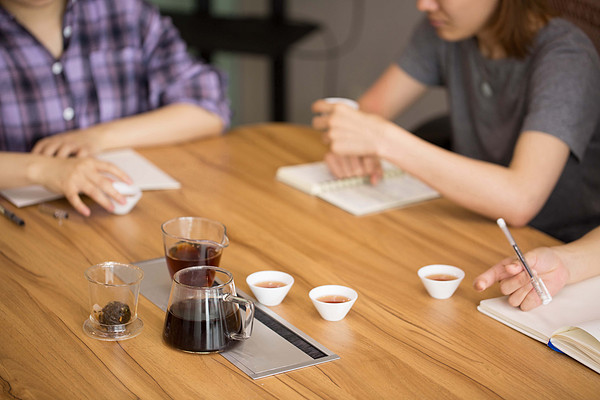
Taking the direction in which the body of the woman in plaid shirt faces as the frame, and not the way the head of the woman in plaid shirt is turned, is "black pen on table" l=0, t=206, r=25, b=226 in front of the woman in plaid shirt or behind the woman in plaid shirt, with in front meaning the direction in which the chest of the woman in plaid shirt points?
in front

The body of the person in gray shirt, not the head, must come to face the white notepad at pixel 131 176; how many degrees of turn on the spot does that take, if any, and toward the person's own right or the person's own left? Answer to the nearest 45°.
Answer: approximately 45° to the person's own right

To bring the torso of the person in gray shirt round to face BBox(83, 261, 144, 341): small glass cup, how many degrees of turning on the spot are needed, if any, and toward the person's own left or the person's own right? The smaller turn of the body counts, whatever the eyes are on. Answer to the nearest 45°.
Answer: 0° — they already face it

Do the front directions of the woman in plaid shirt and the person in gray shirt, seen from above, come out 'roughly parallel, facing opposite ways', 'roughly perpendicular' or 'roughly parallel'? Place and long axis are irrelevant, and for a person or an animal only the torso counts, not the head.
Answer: roughly perpendicular

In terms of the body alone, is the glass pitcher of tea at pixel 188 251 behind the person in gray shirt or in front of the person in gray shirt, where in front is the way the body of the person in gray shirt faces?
in front

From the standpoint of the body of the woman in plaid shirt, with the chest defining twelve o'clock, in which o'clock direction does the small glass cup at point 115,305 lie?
The small glass cup is roughly at 12 o'clock from the woman in plaid shirt.

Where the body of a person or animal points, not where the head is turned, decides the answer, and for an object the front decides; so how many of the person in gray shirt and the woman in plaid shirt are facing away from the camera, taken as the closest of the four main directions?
0

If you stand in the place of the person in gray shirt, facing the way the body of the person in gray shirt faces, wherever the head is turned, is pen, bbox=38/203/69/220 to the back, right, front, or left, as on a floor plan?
front

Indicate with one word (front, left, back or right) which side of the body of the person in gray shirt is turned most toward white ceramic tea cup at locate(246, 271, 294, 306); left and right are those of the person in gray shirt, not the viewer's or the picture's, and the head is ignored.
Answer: front

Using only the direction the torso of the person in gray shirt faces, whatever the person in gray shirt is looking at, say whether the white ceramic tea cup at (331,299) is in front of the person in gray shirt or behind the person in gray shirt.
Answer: in front
